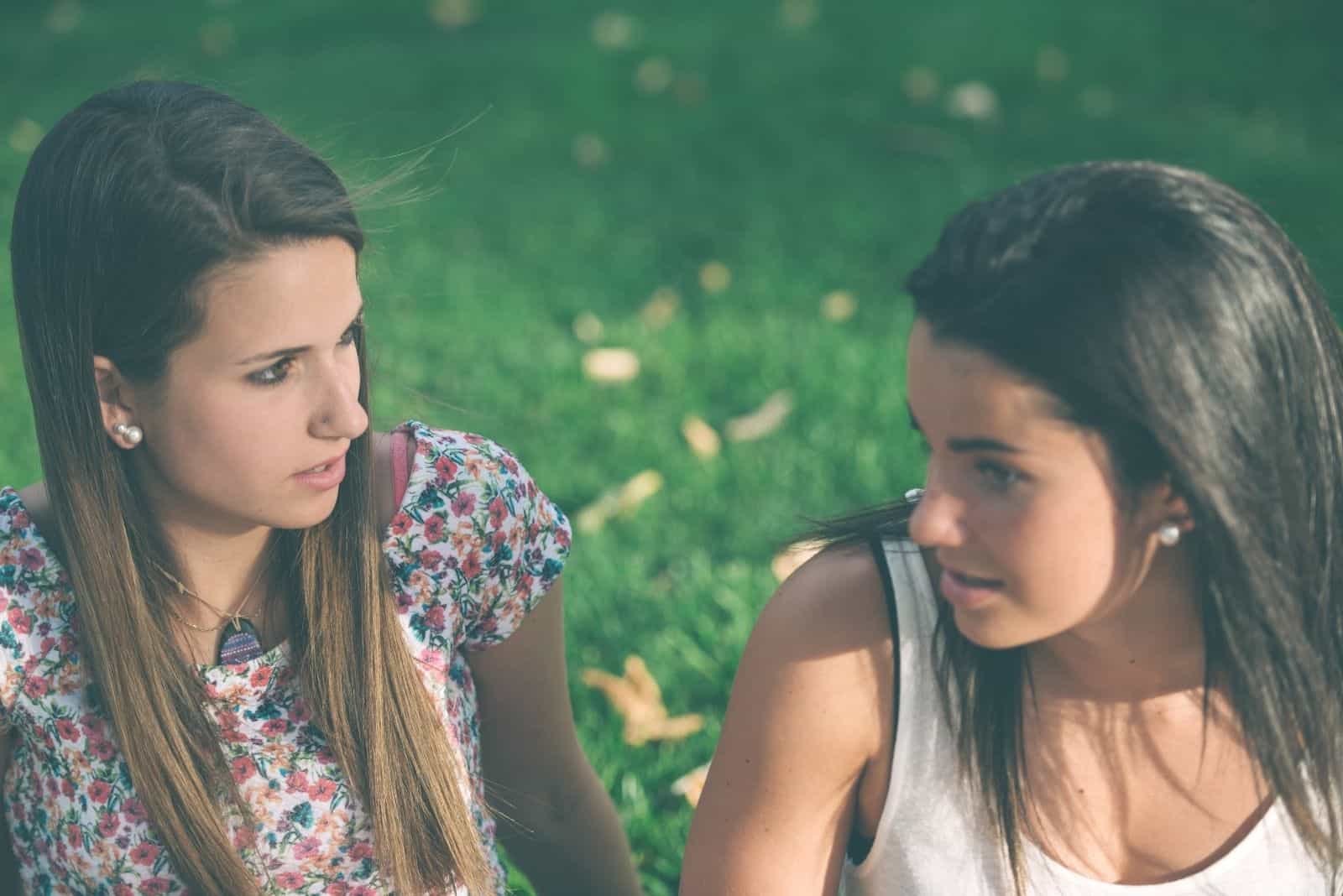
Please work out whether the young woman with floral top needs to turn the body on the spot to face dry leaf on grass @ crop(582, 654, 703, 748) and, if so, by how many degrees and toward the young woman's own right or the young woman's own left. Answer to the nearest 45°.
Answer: approximately 135° to the young woman's own left

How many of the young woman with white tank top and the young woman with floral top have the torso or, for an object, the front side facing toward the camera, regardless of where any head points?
2

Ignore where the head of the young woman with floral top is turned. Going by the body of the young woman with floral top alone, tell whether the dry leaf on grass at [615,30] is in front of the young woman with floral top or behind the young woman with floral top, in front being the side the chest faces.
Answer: behind

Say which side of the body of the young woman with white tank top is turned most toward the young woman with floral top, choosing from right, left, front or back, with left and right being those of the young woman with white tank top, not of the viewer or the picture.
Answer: right

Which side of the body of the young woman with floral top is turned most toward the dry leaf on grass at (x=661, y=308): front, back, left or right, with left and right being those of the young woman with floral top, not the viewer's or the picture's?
back

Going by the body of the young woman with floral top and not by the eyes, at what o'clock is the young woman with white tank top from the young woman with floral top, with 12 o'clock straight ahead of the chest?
The young woman with white tank top is roughly at 10 o'clock from the young woman with floral top.

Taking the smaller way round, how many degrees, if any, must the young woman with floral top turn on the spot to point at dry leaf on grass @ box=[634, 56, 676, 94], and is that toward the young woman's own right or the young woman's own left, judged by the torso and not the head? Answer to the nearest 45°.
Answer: approximately 180°
